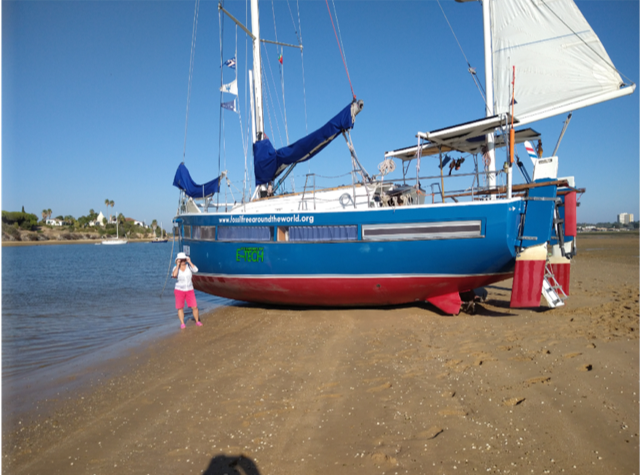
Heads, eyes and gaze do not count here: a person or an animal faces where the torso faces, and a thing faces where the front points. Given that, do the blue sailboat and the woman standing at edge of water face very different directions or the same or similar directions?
very different directions

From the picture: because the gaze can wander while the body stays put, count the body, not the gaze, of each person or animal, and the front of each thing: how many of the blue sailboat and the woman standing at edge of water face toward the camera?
1

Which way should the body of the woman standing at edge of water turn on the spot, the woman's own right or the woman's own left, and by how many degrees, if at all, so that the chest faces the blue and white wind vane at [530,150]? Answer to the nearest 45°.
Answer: approximately 90° to the woman's own left

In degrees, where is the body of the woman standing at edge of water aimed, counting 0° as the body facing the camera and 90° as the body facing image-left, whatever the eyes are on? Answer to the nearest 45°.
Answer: approximately 0°

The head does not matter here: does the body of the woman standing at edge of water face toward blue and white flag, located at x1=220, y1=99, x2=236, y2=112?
no

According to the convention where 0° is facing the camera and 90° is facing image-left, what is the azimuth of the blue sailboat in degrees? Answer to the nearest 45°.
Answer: approximately 135°

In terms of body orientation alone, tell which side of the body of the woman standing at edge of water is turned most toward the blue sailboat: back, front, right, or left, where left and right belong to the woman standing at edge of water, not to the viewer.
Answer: left

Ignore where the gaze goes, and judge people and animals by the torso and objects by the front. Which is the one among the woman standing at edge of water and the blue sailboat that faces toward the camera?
the woman standing at edge of water

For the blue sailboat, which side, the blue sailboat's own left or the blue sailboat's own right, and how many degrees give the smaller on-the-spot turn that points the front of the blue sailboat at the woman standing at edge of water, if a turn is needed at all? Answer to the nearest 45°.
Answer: approximately 45° to the blue sailboat's own left
